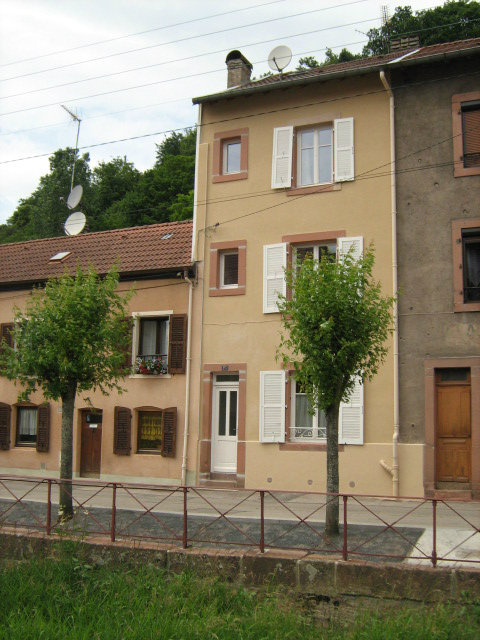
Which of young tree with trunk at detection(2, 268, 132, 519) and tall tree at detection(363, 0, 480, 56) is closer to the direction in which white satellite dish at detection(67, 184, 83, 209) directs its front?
the young tree with trunk

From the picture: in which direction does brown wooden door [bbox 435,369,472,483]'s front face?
toward the camera

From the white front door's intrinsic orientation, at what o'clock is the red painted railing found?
The red painted railing is roughly at 12 o'clock from the white front door.

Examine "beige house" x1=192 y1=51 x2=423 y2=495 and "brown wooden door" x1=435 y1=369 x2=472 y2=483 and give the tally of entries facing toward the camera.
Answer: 2

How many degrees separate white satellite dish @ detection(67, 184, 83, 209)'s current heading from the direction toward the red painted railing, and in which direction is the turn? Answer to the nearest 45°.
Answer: approximately 45° to its left

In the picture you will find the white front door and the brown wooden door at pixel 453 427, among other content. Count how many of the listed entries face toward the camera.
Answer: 2

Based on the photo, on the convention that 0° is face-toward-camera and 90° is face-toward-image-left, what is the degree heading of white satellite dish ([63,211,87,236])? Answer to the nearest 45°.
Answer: approximately 45°

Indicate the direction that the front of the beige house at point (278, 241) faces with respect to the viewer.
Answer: facing the viewer

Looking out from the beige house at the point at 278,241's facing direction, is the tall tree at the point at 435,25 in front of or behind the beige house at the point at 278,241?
behind

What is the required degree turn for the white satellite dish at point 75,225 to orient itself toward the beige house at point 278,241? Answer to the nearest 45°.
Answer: approximately 90° to its left
